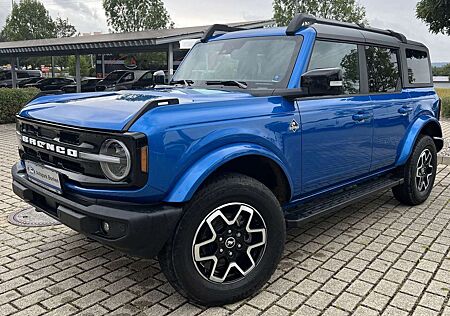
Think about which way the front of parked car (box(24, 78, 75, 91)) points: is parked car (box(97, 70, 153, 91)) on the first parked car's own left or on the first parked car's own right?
on the first parked car's own left

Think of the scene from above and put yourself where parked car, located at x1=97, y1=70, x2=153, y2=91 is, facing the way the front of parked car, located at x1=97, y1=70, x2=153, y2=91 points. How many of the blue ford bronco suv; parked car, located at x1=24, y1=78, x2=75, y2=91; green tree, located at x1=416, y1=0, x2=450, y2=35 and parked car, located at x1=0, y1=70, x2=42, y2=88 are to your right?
2

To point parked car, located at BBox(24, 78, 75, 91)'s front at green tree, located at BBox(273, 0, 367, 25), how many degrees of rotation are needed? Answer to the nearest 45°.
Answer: approximately 135° to its left

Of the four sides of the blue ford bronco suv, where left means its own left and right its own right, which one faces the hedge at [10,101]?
right

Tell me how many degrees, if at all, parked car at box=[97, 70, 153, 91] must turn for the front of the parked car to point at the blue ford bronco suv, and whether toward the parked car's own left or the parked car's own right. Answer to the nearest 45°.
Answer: approximately 45° to the parked car's own left

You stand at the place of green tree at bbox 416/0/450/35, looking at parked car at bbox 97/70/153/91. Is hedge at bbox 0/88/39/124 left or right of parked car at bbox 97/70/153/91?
left

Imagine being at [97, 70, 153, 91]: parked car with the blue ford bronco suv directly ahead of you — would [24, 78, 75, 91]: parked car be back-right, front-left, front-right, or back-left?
back-right

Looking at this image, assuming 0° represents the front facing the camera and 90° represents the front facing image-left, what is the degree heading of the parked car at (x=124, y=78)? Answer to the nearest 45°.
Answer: approximately 45°

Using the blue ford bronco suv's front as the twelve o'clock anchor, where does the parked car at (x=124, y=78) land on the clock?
The parked car is roughly at 4 o'clock from the blue ford bronco suv.
